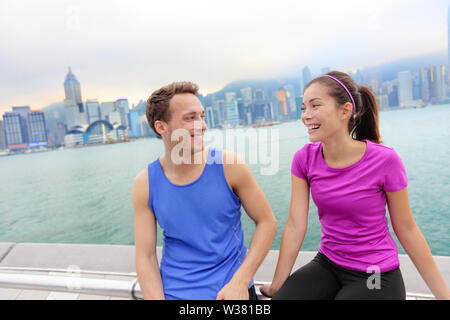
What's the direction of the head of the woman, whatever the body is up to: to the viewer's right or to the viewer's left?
to the viewer's left

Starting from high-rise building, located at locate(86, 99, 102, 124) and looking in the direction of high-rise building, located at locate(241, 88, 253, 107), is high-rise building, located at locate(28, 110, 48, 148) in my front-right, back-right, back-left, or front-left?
back-right

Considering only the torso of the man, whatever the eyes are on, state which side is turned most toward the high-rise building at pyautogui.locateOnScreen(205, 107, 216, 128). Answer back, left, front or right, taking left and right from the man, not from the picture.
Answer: back

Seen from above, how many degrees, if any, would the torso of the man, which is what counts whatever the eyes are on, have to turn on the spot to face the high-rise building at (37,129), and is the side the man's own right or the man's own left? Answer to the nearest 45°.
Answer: approximately 135° to the man's own right

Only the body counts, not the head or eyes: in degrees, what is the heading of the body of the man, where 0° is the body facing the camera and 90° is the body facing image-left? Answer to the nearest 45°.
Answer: approximately 0°

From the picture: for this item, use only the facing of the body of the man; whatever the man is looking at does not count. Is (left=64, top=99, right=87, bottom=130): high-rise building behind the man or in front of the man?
behind

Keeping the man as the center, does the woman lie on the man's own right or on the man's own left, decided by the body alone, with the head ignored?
on the man's own left

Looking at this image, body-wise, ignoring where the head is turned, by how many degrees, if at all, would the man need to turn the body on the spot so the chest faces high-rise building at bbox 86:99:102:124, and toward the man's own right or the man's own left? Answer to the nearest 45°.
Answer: approximately 180°

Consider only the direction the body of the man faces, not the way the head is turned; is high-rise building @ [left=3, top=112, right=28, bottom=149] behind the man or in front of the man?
behind

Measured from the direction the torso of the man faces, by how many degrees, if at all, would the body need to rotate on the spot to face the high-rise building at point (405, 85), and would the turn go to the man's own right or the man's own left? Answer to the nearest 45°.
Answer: approximately 135° to the man's own left

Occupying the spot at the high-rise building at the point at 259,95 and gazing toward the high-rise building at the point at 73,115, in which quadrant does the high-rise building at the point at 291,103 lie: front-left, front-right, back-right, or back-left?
back-left

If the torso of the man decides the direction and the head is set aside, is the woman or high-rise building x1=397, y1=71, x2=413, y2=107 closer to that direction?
the woman
